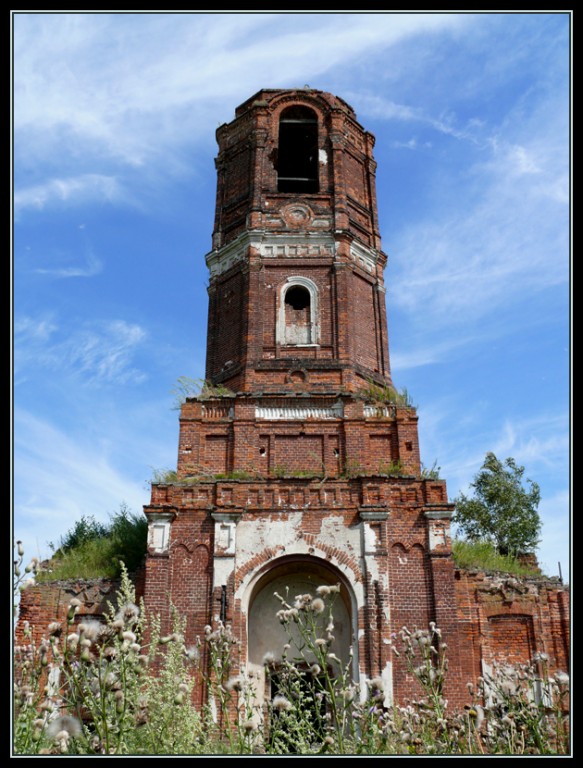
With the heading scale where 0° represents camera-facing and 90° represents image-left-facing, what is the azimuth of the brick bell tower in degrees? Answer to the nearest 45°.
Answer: approximately 0°

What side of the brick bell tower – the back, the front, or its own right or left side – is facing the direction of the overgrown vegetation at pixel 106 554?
right

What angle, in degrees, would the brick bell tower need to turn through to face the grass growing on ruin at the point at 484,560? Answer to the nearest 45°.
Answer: approximately 90° to its left
